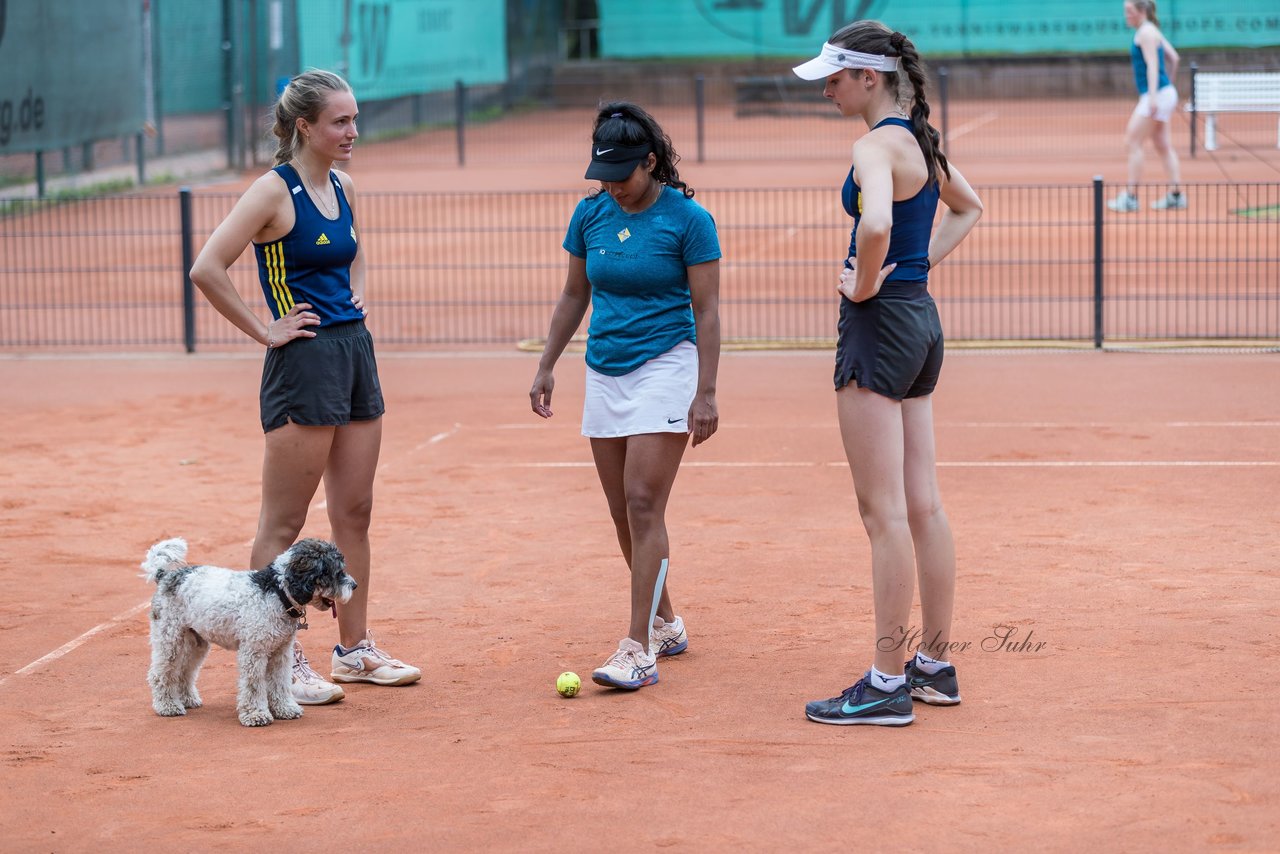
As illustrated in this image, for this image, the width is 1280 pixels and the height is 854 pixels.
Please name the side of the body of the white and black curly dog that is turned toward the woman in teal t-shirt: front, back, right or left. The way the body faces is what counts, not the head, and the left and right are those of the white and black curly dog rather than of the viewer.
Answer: front

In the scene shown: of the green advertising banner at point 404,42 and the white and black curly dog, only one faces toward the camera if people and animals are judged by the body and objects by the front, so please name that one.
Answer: the green advertising banner

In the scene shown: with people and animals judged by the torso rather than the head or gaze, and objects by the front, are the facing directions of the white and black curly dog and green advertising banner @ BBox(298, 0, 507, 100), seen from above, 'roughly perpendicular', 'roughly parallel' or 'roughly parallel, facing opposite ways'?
roughly perpendicular

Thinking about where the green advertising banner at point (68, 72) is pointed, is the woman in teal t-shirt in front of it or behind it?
in front

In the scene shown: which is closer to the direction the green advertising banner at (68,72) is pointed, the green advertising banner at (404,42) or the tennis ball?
the tennis ball

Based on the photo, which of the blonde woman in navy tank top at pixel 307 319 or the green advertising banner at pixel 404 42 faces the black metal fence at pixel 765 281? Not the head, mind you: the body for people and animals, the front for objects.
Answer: the green advertising banner

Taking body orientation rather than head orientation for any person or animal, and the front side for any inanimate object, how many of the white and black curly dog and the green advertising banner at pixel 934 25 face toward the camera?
1

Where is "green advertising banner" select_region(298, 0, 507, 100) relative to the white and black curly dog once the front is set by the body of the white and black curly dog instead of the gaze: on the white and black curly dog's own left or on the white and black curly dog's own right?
on the white and black curly dog's own left

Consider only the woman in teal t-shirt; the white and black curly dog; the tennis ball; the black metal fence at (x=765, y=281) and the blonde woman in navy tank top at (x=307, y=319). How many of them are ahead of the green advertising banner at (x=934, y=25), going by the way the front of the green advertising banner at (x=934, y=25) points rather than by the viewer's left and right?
5

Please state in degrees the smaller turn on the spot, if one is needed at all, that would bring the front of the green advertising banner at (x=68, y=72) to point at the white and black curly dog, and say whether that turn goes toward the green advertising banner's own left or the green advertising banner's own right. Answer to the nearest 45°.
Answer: approximately 45° to the green advertising banner's own right

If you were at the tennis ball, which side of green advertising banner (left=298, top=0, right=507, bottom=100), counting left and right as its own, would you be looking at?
front

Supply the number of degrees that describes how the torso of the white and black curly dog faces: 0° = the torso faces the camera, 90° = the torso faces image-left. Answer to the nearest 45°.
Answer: approximately 270°

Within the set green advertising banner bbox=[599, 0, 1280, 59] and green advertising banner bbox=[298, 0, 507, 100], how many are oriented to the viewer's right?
0

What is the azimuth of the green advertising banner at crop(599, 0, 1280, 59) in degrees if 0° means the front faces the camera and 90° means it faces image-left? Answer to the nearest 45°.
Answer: approximately 0°

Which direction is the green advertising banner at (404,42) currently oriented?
toward the camera

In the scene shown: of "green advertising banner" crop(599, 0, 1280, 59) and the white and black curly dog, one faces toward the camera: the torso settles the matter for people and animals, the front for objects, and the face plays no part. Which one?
the green advertising banner
